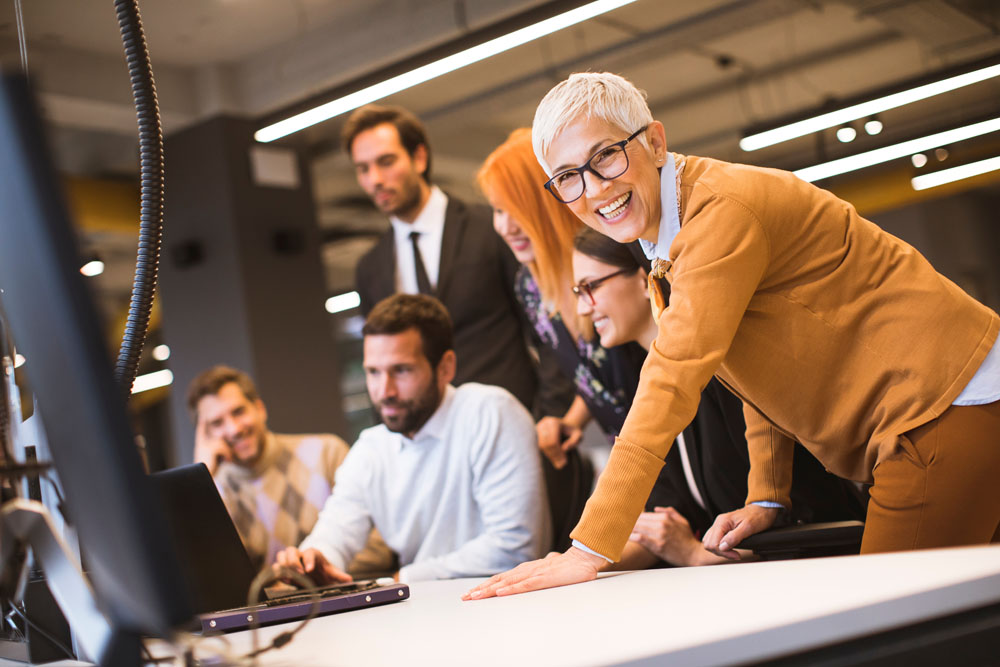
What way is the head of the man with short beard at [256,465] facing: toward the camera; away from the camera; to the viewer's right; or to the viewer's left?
toward the camera

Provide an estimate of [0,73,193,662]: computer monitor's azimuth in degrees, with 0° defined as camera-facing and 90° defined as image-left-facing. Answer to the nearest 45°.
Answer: approximately 225°

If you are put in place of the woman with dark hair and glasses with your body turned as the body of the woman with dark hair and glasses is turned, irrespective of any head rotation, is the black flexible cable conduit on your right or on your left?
on your left

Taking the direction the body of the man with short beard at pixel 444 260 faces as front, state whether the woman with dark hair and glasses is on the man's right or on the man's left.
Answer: on the man's left

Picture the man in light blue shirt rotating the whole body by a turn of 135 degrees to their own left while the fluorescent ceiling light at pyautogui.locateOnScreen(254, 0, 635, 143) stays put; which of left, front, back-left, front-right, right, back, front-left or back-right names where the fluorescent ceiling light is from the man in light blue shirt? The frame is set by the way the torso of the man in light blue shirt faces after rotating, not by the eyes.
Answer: left

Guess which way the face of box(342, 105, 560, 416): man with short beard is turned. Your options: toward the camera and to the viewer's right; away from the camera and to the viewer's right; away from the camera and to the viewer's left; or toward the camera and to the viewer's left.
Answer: toward the camera and to the viewer's left

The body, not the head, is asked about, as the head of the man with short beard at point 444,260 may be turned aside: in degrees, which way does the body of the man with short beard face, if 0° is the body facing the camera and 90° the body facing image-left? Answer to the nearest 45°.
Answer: approximately 45°

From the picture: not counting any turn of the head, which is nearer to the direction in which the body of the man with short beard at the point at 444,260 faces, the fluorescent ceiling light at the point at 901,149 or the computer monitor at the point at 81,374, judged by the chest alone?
the computer monitor

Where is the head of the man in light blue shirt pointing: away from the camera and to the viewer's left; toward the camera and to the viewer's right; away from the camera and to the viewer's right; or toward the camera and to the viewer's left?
toward the camera and to the viewer's left

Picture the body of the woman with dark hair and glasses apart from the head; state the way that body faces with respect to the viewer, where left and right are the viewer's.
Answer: facing to the left of the viewer

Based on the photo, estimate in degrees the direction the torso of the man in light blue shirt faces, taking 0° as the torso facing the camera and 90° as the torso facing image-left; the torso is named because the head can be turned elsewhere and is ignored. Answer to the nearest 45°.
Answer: approximately 45°

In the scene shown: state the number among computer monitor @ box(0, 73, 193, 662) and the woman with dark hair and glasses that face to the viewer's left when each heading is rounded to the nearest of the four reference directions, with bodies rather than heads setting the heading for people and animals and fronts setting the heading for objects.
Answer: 1

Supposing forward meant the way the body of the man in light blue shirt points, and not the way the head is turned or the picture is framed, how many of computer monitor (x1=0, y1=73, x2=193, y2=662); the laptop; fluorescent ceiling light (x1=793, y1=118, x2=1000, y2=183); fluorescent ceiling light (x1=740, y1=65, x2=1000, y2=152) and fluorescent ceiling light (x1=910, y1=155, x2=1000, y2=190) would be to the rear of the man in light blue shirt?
3
